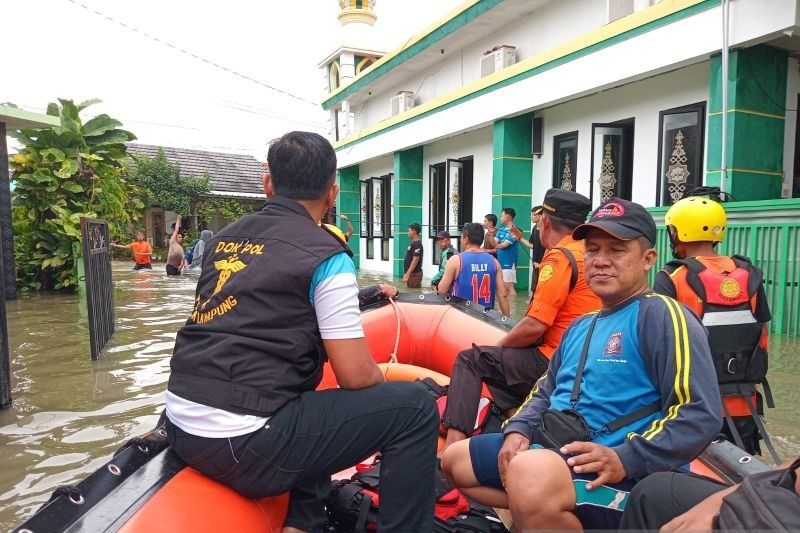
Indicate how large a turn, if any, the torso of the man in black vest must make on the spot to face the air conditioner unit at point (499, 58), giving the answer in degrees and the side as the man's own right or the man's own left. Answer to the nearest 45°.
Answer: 0° — they already face it

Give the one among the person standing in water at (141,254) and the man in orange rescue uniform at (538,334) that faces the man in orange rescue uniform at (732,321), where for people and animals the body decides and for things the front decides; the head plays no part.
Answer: the person standing in water

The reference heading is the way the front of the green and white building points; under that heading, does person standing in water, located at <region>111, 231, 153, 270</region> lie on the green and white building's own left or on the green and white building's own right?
on the green and white building's own right

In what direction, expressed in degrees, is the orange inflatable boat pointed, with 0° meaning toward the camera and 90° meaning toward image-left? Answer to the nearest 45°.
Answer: approximately 180°

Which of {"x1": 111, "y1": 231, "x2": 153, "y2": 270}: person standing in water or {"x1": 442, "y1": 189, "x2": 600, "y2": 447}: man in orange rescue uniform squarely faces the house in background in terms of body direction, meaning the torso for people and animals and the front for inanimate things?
the man in orange rescue uniform

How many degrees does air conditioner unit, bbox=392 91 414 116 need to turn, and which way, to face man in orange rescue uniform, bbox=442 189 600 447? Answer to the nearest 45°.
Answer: approximately 45° to its left

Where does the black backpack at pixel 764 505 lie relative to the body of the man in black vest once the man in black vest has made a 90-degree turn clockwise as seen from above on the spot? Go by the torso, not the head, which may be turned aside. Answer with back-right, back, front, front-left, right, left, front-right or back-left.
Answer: front

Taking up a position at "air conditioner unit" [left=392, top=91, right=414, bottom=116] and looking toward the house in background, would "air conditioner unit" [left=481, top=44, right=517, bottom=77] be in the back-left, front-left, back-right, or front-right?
back-left

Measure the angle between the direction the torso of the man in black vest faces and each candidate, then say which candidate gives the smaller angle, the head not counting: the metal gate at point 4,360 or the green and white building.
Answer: the green and white building

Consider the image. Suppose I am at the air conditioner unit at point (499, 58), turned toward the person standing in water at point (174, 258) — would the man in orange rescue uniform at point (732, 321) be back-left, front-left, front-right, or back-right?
back-left
